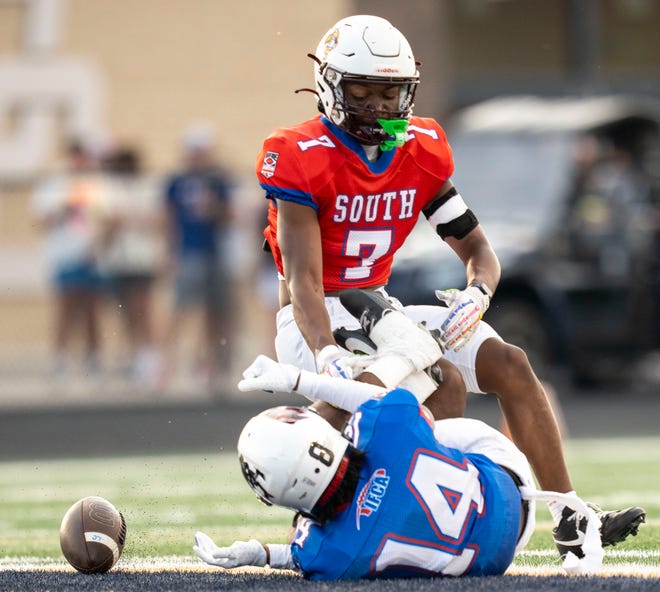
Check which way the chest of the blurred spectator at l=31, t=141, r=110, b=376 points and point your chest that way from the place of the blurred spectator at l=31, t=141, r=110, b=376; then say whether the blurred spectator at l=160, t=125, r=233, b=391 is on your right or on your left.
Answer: on your left

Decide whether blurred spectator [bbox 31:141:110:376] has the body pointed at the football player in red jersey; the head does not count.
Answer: yes

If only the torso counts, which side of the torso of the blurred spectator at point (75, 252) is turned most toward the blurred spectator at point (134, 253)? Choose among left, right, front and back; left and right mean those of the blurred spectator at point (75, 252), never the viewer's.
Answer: left

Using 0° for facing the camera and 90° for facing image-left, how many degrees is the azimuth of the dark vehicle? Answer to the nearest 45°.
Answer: approximately 45°

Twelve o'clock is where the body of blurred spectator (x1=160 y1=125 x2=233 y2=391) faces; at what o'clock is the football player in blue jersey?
The football player in blue jersey is roughly at 12 o'clock from the blurred spectator.

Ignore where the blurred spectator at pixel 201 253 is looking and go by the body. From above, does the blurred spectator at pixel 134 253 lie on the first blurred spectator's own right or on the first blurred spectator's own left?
on the first blurred spectator's own right

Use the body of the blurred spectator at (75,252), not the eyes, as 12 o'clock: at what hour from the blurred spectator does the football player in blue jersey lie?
The football player in blue jersey is roughly at 12 o'clock from the blurred spectator.

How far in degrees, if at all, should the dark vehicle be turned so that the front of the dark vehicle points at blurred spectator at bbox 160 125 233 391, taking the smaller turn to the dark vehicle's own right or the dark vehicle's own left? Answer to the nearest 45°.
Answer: approximately 45° to the dark vehicle's own right

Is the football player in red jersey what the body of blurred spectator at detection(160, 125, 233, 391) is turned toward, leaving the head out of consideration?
yes

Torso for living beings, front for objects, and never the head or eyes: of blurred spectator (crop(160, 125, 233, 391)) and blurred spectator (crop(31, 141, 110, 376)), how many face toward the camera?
2

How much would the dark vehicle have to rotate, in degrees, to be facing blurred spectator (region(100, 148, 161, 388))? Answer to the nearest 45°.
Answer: approximately 45° to its right
